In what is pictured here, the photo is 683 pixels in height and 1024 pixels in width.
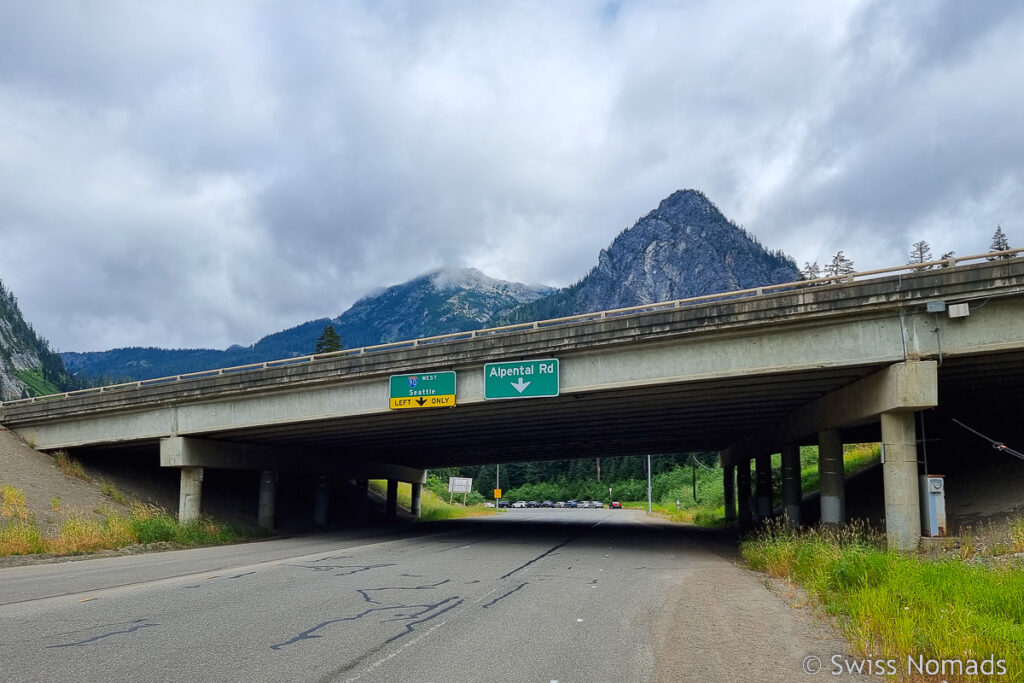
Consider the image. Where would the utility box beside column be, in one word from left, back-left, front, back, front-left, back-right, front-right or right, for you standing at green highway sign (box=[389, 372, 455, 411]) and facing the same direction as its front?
front-left

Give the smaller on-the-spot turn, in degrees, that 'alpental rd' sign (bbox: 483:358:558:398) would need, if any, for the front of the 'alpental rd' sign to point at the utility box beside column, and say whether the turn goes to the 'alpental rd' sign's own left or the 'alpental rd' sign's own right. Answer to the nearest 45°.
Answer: approximately 45° to the 'alpental rd' sign's own left

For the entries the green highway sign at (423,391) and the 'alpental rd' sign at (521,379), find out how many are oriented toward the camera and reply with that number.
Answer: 2

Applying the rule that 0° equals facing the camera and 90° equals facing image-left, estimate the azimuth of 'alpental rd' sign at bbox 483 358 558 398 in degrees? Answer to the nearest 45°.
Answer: approximately 0°

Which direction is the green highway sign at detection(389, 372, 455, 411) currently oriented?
toward the camera

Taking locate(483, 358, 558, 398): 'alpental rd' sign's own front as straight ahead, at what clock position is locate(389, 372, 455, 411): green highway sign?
The green highway sign is roughly at 4 o'clock from the 'alpental rd' sign.

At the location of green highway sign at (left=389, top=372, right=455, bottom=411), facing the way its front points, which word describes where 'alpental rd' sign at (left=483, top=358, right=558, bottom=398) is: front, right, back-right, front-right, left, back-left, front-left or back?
front-left
